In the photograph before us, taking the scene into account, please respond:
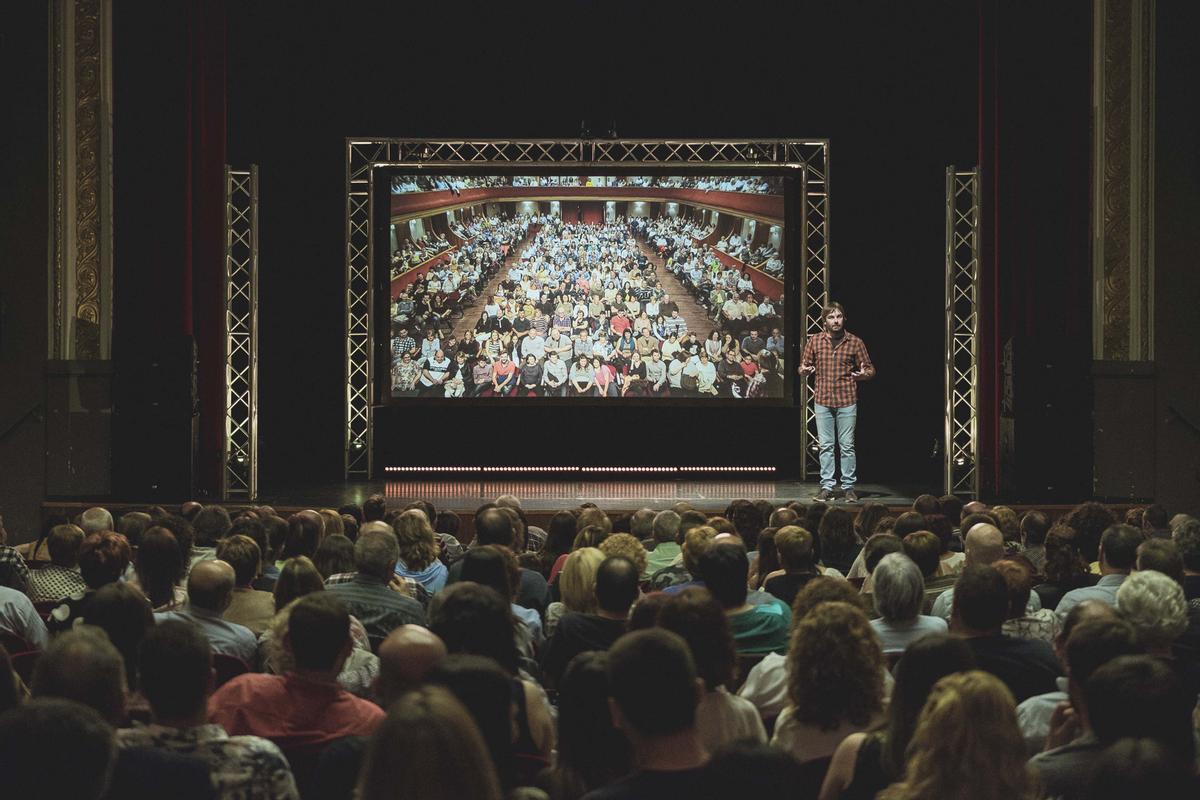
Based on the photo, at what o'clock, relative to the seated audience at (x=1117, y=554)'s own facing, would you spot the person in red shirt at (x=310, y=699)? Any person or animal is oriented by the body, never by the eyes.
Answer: the person in red shirt at (x=310, y=699) is roughly at 7 o'clock from the seated audience at (x=1117, y=554).

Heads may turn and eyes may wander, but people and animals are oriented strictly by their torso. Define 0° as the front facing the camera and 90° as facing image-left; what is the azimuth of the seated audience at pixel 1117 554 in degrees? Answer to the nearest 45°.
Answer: approximately 180°

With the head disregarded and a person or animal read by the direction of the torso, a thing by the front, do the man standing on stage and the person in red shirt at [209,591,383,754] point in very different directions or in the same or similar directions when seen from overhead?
very different directions

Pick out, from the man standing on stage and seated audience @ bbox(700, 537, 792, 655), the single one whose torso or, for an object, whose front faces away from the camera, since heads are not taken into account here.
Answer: the seated audience

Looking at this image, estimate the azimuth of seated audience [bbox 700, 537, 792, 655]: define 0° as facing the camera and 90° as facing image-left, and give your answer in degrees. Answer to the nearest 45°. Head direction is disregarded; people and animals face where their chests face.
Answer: approximately 180°

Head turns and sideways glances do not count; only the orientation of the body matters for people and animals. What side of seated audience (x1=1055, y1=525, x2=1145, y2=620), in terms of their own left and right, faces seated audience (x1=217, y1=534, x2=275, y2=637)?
left

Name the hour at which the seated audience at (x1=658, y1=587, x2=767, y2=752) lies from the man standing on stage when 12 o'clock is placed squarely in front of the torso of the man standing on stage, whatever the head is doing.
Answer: The seated audience is roughly at 12 o'clock from the man standing on stage.

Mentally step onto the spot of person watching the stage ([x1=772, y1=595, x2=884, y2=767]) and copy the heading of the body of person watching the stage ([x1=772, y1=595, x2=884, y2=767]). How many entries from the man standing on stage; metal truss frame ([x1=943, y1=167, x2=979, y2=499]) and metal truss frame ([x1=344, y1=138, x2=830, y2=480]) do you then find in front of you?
3

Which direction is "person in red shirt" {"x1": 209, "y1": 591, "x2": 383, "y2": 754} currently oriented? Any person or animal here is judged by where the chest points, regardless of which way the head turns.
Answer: away from the camera

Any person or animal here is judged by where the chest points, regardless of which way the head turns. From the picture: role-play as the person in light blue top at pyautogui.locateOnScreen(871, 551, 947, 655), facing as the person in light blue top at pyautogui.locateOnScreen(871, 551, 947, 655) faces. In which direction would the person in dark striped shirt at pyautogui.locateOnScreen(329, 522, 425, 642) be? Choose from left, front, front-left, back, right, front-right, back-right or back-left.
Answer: left

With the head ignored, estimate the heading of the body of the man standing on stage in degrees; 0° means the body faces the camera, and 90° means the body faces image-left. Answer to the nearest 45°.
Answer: approximately 0°

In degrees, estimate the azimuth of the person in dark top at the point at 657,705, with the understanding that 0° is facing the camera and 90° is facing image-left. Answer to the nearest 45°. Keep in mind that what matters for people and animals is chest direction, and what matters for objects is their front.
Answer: approximately 180°

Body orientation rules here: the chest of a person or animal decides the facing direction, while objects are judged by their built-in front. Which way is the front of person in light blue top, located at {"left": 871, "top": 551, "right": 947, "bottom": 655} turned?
away from the camera

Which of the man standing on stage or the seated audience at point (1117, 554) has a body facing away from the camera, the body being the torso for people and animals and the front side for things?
the seated audience

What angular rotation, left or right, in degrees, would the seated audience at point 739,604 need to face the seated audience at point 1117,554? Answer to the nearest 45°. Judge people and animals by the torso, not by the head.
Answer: approximately 45° to their right
